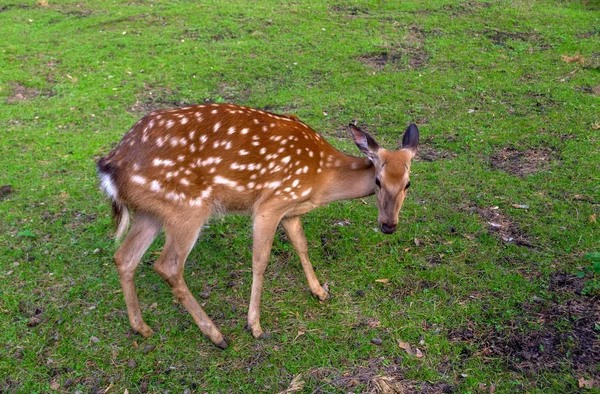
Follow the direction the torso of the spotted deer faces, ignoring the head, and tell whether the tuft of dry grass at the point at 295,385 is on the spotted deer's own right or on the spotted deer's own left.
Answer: on the spotted deer's own right

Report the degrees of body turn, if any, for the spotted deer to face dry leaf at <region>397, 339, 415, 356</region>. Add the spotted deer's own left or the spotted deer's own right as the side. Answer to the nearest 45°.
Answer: approximately 45° to the spotted deer's own right

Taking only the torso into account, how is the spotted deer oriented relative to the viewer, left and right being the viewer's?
facing to the right of the viewer

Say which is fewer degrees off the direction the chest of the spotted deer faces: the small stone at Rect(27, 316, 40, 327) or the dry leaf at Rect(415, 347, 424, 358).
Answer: the dry leaf

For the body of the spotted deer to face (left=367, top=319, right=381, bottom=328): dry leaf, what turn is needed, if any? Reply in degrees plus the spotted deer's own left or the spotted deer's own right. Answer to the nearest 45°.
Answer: approximately 45° to the spotted deer's own right

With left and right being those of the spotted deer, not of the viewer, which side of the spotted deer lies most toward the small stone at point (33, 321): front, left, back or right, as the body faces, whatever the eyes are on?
back
